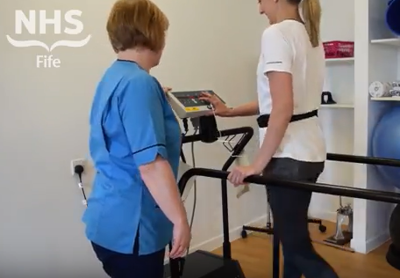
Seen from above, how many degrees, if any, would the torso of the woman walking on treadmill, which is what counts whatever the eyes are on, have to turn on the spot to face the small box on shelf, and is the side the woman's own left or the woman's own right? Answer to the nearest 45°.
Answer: approximately 90° to the woman's own right

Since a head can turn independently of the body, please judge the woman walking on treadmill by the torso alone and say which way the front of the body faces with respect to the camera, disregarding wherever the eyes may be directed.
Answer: to the viewer's left

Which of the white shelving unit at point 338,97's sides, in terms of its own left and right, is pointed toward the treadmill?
front

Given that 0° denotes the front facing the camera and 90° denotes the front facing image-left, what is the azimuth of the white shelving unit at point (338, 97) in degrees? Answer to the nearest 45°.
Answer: approximately 0°

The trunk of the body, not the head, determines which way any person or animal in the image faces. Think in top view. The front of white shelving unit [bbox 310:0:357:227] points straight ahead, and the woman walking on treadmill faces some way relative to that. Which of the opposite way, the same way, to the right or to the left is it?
to the right

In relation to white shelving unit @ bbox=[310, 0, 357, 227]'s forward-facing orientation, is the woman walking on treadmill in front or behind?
in front

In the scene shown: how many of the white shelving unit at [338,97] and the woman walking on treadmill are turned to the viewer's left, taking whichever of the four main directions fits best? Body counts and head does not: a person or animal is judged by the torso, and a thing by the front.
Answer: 1
